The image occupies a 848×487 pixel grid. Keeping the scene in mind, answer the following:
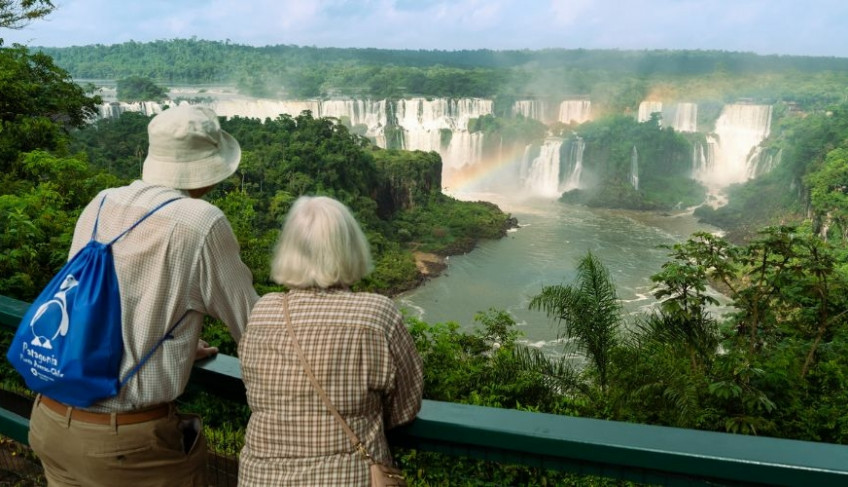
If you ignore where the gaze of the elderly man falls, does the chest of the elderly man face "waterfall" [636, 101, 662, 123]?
yes

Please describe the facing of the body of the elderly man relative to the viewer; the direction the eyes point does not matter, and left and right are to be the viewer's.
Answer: facing away from the viewer and to the right of the viewer

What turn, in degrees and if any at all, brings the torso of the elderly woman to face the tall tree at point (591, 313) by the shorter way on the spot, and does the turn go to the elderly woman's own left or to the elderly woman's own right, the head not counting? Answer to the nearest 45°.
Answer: approximately 45° to the elderly woman's own right

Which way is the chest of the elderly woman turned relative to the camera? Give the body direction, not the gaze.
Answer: away from the camera

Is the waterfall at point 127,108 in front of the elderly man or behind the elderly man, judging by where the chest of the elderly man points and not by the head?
in front

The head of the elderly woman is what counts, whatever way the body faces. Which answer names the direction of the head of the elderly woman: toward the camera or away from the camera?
away from the camera

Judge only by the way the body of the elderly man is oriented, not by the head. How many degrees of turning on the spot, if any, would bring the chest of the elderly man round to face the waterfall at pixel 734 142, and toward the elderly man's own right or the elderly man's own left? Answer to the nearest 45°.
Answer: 0° — they already face it

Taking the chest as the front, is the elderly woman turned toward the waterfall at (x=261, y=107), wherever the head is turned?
yes

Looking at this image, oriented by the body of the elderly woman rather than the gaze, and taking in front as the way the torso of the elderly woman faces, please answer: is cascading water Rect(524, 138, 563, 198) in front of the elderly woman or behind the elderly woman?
in front
